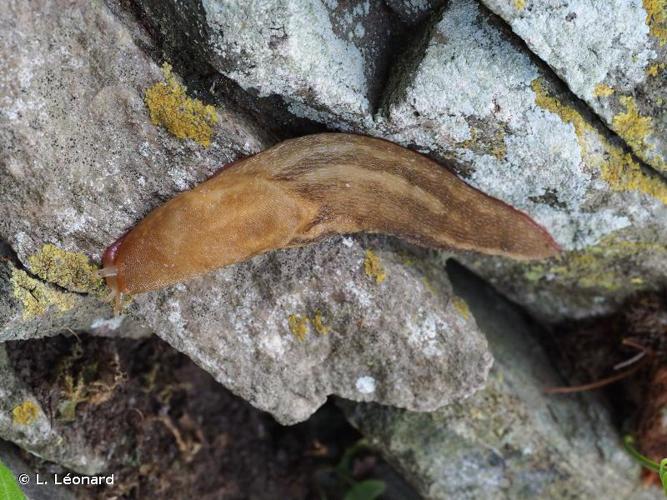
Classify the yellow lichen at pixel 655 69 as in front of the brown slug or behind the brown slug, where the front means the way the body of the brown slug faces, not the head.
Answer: behind

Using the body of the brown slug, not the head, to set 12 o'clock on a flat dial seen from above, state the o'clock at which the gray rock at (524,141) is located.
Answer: The gray rock is roughly at 6 o'clock from the brown slug.

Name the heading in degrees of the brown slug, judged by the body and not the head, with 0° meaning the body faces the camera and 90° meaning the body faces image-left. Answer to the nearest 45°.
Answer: approximately 90°

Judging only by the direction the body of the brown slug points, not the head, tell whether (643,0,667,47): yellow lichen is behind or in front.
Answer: behind

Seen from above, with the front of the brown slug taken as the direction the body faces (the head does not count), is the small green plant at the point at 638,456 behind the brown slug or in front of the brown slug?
behind

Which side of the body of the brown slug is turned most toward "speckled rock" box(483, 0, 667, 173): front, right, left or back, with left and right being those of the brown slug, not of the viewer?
back
